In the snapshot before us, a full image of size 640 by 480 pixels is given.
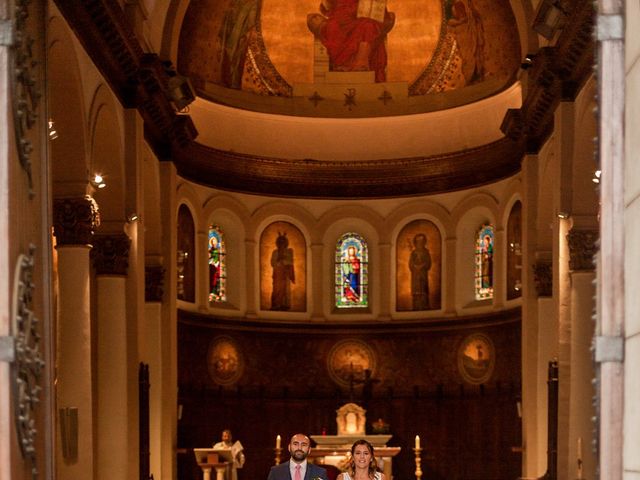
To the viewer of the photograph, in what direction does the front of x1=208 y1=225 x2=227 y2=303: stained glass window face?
facing the viewer and to the right of the viewer

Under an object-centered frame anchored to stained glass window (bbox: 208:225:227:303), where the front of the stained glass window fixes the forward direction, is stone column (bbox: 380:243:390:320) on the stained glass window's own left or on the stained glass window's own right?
on the stained glass window's own left

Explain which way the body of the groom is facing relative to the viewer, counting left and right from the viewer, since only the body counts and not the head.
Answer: facing the viewer

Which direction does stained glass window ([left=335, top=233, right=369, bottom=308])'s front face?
toward the camera

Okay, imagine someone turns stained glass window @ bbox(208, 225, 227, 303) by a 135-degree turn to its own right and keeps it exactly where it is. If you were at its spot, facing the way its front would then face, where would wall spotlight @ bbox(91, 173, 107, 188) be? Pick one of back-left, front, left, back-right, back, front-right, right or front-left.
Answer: left

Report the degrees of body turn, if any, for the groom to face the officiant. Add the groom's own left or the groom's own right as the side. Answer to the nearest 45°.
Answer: approximately 180°

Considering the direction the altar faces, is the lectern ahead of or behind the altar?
ahead

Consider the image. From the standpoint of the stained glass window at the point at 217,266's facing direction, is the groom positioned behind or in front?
in front

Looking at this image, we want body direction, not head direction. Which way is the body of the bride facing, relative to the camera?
toward the camera

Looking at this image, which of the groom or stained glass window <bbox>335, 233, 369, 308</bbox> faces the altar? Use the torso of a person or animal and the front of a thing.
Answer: the stained glass window

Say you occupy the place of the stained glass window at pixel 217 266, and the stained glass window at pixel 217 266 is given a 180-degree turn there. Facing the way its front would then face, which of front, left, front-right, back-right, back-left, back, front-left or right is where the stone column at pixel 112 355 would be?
back-left
